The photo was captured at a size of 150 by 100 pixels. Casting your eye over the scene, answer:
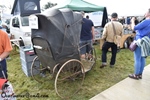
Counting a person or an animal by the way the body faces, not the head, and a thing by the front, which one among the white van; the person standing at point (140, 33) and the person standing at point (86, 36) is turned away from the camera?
the person standing at point (86, 36)

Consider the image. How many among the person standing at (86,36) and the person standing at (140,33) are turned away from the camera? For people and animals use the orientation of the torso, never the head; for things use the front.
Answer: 1

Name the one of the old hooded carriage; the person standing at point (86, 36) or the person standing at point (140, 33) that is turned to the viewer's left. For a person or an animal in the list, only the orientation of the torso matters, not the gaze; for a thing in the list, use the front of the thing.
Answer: the person standing at point (140, 33)

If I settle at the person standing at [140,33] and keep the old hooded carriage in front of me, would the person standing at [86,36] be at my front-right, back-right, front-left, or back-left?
front-right

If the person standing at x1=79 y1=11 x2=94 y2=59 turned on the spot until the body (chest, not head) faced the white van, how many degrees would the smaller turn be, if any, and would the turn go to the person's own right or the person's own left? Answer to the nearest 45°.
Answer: approximately 45° to the person's own left

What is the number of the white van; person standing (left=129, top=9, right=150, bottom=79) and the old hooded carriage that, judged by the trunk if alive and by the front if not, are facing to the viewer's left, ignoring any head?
1

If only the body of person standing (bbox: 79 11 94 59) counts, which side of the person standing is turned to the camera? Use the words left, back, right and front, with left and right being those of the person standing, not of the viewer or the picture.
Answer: back

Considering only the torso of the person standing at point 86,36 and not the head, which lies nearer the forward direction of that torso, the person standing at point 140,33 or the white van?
the white van

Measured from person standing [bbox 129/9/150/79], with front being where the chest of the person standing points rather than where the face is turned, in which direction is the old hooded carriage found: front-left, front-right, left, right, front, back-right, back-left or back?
front-left

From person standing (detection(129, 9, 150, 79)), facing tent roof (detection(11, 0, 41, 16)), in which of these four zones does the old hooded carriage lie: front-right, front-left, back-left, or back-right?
front-left

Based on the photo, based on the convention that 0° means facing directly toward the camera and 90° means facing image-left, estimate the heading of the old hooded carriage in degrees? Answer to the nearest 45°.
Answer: approximately 225°

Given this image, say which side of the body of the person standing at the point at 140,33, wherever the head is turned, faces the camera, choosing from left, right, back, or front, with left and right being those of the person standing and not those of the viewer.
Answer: left
